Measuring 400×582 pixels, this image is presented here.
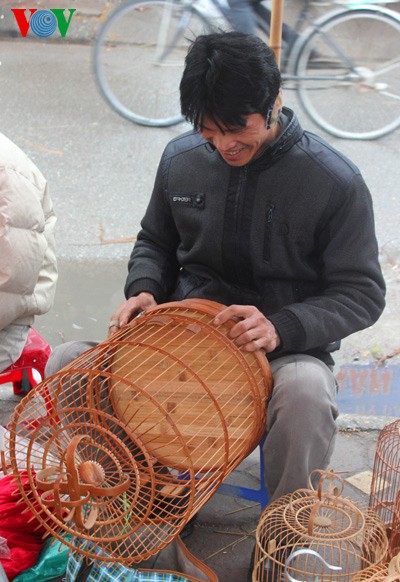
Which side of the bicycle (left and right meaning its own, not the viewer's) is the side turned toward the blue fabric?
left

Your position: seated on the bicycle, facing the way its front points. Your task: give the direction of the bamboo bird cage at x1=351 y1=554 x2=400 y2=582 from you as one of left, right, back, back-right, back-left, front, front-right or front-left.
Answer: left

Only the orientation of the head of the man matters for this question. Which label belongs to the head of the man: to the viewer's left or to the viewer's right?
to the viewer's left

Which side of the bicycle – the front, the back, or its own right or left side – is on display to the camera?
left

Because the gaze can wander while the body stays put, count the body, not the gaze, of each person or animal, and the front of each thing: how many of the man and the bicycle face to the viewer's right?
0

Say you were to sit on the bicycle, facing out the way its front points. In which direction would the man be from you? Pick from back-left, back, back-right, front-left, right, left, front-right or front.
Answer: left

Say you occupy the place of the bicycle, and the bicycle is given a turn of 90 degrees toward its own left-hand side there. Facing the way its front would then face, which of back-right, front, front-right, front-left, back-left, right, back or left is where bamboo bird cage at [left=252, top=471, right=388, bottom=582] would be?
front

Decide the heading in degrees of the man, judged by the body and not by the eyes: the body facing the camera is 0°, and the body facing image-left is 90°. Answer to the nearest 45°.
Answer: approximately 45°
